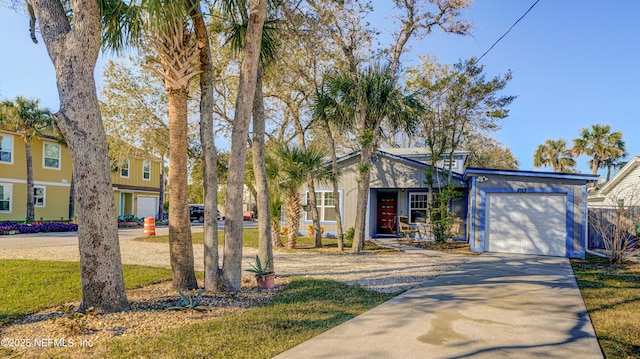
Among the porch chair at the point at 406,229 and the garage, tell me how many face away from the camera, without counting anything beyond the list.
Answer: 0

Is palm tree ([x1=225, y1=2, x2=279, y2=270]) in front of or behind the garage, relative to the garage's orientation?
in front

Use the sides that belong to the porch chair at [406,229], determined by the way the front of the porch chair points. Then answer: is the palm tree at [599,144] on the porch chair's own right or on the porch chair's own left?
on the porch chair's own left

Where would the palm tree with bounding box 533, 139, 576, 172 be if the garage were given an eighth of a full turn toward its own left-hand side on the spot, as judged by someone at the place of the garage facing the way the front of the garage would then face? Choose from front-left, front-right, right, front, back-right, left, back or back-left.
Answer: back-left

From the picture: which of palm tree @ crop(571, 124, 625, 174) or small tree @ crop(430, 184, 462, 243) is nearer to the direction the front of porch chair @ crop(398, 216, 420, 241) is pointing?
the small tree

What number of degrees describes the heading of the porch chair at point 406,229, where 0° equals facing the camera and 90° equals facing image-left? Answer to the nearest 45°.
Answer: approximately 315°

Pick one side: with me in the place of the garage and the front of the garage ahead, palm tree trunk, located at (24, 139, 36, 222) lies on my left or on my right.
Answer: on my right

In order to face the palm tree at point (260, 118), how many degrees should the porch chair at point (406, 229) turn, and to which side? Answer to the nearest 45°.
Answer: approximately 45° to its right

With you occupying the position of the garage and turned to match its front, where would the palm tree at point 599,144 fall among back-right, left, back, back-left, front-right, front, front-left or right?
back
